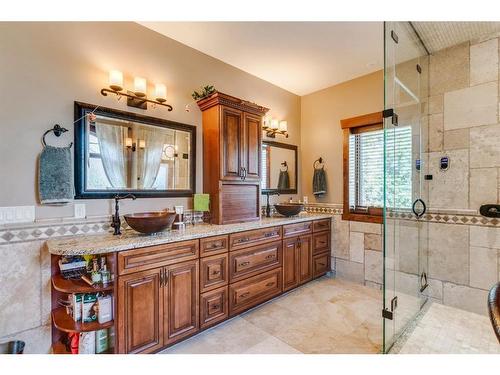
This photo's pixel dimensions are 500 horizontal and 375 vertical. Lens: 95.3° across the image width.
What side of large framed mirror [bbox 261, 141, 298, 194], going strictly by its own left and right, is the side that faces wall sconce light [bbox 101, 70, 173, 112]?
right

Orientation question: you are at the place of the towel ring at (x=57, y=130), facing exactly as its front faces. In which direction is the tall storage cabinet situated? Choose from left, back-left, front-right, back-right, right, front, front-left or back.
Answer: front-left

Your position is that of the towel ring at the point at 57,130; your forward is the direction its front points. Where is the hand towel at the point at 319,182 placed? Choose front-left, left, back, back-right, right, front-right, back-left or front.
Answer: front-left

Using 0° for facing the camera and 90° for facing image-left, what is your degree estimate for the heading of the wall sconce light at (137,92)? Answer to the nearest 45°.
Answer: approximately 315°

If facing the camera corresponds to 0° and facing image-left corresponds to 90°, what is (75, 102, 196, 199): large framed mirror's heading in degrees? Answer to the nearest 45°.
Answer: approximately 315°

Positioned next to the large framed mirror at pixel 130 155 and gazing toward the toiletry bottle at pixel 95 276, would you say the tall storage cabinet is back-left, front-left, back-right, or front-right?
back-left

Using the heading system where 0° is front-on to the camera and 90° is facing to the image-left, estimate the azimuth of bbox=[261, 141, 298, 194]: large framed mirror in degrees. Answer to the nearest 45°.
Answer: approximately 315°

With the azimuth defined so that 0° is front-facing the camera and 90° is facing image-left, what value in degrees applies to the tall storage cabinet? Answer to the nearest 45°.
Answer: approximately 315°

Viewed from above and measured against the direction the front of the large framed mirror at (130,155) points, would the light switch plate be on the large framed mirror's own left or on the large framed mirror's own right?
on the large framed mirror's own right

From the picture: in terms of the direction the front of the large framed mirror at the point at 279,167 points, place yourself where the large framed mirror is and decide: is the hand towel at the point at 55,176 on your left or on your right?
on your right
